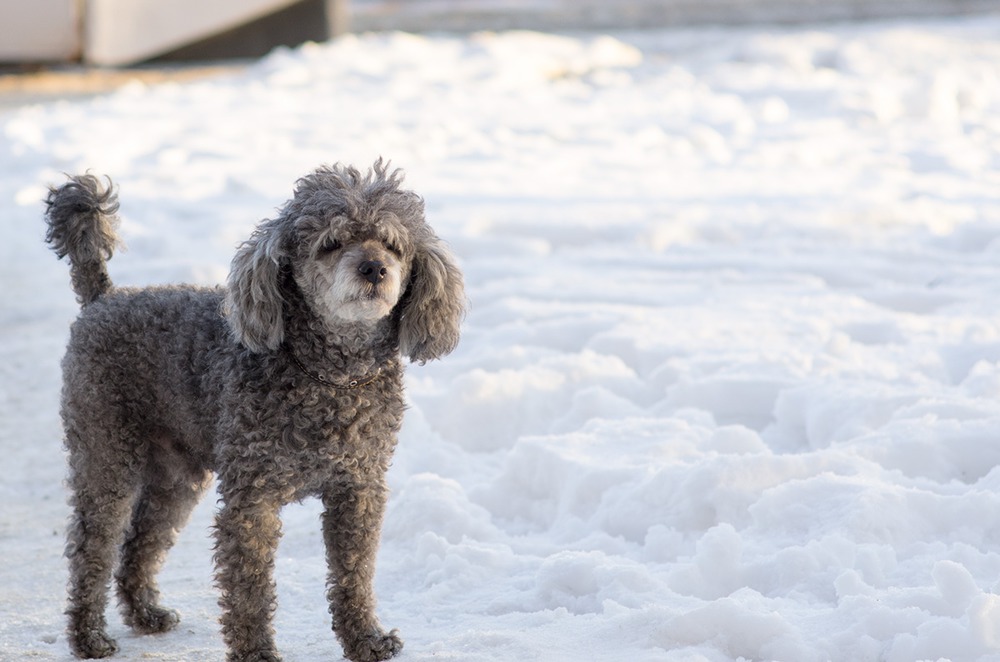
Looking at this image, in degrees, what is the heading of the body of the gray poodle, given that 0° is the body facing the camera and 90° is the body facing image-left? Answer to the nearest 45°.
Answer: approximately 315°
